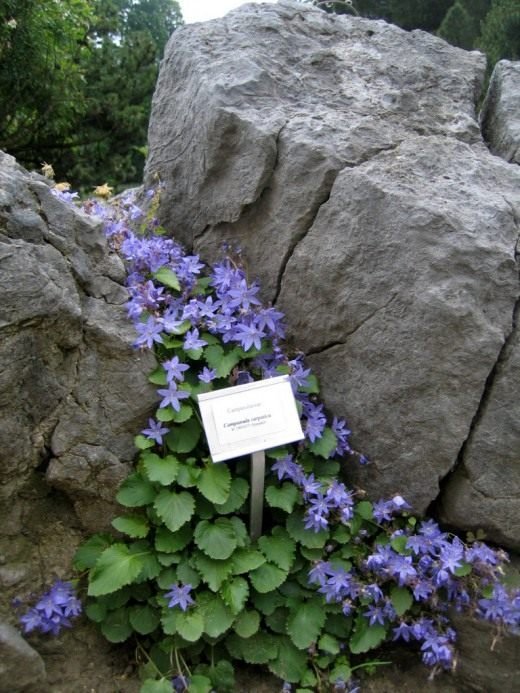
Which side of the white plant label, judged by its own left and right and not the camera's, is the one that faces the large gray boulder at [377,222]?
back

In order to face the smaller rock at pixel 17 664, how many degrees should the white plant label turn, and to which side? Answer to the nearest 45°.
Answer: approximately 45° to its right

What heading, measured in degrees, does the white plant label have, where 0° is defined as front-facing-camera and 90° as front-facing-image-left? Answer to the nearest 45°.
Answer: approximately 0°

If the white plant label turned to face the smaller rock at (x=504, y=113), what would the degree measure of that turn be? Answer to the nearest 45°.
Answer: approximately 135° to its left

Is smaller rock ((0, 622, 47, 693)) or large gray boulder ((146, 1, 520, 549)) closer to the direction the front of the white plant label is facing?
the smaller rock
